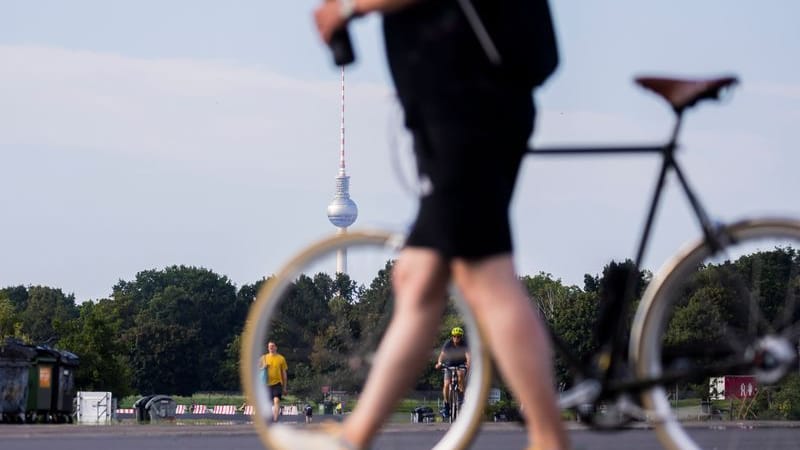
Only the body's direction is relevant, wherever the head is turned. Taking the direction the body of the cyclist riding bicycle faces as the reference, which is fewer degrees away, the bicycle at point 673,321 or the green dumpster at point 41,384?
the bicycle

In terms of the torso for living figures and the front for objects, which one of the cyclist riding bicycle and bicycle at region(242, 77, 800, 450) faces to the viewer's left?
the bicycle

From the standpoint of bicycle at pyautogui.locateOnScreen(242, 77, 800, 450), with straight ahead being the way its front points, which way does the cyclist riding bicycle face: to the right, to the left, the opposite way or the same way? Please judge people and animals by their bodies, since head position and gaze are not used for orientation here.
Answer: to the left

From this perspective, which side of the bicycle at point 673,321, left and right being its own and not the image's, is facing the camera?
left

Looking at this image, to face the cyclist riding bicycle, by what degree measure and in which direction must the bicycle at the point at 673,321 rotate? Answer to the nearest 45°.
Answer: approximately 45° to its right

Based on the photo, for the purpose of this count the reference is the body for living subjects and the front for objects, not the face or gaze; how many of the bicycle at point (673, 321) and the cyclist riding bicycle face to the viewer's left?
1

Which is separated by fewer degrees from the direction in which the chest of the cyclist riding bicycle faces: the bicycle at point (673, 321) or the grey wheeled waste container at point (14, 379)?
the bicycle
